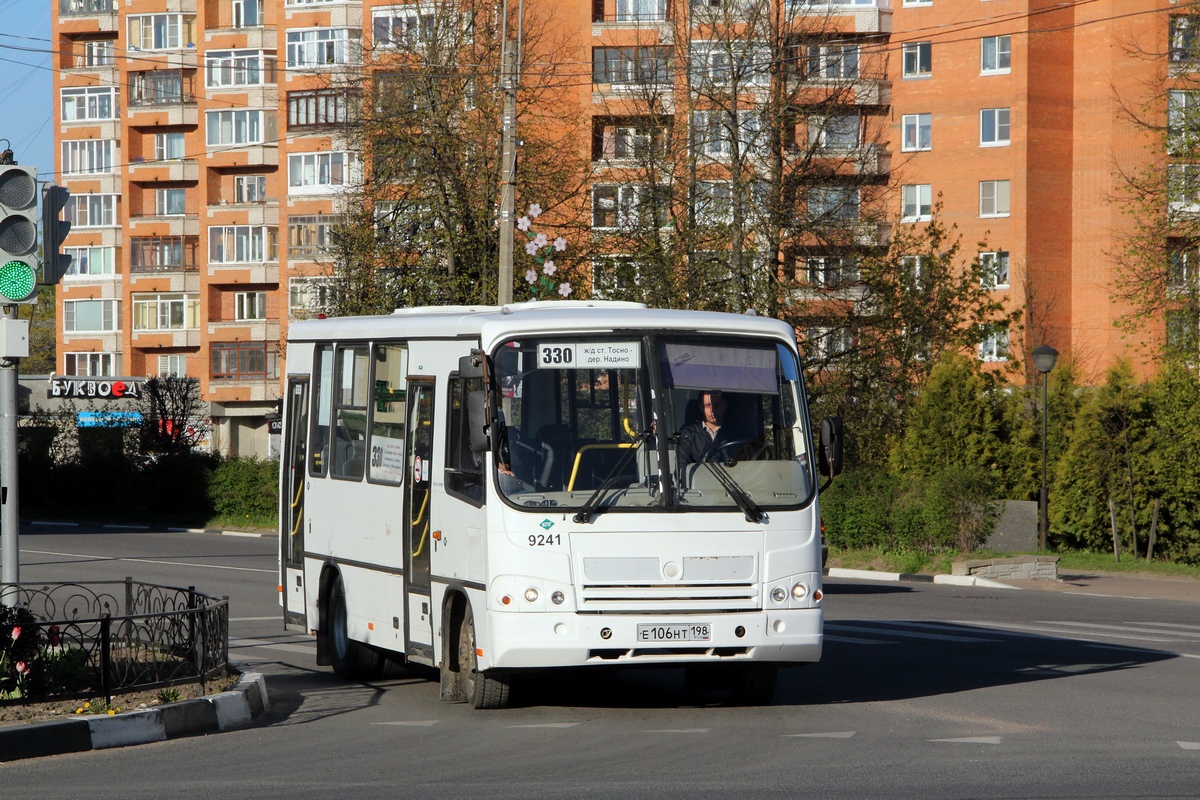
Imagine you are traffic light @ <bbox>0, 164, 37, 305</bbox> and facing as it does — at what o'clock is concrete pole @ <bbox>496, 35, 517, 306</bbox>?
The concrete pole is roughly at 7 o'clock from the traffic light.

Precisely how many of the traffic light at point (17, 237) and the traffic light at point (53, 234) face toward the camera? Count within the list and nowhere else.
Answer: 1

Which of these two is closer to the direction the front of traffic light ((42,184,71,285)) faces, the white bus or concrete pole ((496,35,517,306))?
the white bus

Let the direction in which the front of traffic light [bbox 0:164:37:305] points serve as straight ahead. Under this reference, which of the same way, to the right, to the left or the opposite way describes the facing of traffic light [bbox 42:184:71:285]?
to the left

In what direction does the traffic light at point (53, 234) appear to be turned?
to the viewer's right
